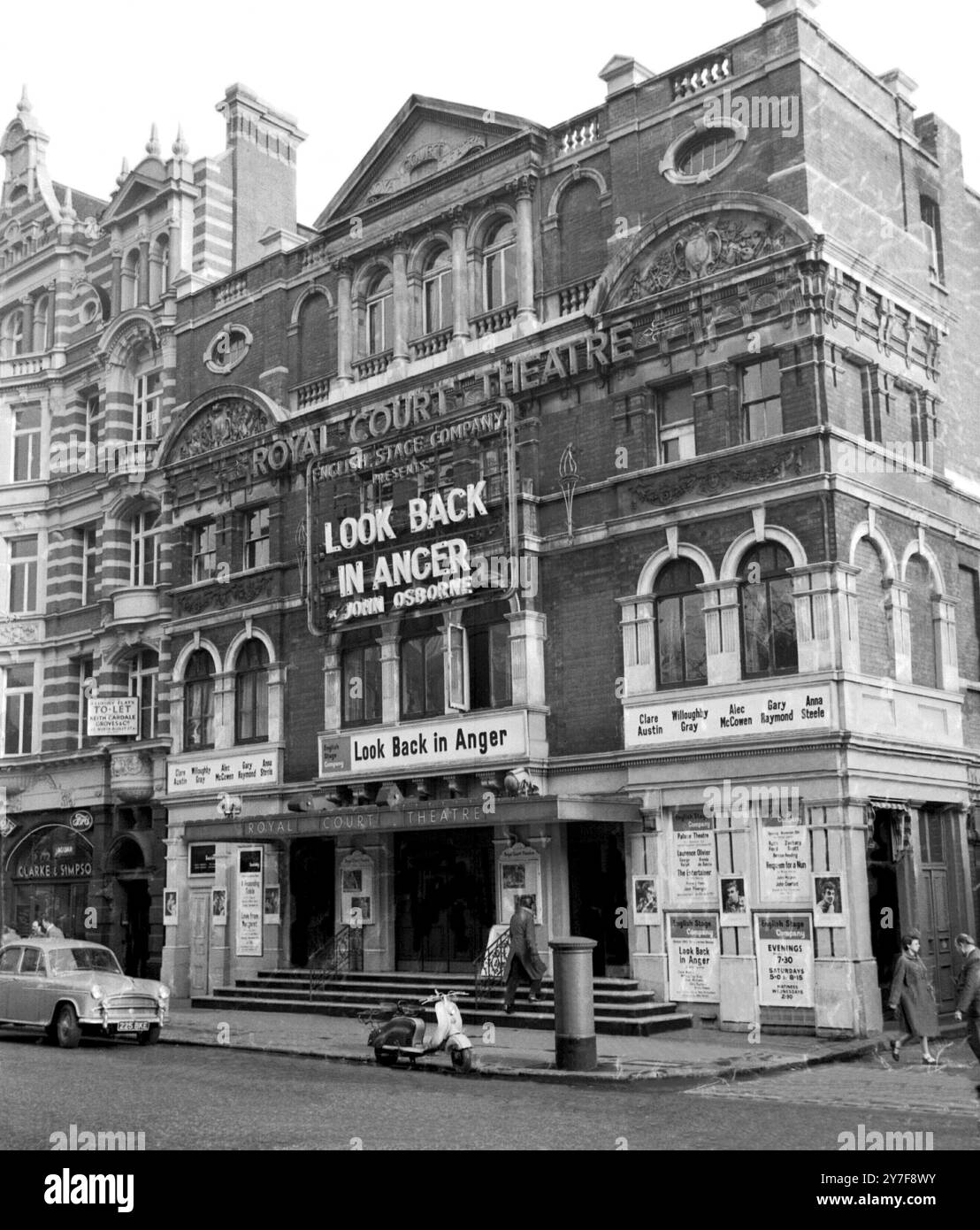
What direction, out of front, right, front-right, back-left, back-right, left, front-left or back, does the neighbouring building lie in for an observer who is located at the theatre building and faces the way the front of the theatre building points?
right

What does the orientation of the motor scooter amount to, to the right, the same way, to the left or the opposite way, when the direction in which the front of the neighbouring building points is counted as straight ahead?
to the left

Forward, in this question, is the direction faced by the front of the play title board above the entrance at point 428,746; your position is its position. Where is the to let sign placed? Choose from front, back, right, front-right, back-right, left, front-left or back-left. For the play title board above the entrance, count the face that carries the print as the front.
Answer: right

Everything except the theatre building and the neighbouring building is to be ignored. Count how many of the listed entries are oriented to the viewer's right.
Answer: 0

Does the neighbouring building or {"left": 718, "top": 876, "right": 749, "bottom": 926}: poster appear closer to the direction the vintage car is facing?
the poster

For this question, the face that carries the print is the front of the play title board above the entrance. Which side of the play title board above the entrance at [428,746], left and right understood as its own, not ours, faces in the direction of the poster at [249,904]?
right

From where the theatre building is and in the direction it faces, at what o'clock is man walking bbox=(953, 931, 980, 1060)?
The man walking is roughly at 10 o'clock from the theatre building.

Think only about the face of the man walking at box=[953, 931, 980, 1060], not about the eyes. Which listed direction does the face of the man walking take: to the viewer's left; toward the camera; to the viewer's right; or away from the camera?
to the viewer's left

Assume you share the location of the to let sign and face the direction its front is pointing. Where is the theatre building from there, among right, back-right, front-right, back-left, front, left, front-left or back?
front-left

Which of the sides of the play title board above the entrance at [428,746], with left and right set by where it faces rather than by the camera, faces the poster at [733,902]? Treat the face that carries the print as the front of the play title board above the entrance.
left

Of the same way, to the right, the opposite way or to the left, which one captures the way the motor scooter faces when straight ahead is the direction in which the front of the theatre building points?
to the left

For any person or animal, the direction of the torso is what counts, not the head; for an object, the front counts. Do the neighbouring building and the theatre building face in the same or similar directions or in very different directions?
same or similar directions

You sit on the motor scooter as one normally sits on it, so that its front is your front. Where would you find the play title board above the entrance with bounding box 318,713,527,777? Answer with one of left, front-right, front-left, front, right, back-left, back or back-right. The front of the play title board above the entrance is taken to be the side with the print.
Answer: back-left

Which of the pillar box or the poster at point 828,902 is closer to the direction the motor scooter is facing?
the pillar box

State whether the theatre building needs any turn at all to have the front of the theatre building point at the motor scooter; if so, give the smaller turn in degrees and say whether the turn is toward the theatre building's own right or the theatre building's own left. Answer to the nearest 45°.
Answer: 0° — it already faces it

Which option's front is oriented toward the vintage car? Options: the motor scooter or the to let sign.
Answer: the to let sign

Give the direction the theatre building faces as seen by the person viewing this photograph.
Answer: facing the viewer and to the left of the viewer

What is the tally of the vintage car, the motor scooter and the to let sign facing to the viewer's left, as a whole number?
0

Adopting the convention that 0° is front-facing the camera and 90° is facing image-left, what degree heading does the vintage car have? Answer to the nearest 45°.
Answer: approximately 315°

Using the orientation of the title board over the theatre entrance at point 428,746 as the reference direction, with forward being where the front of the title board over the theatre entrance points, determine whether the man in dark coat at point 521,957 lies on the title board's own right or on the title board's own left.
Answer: on the title board's own left
